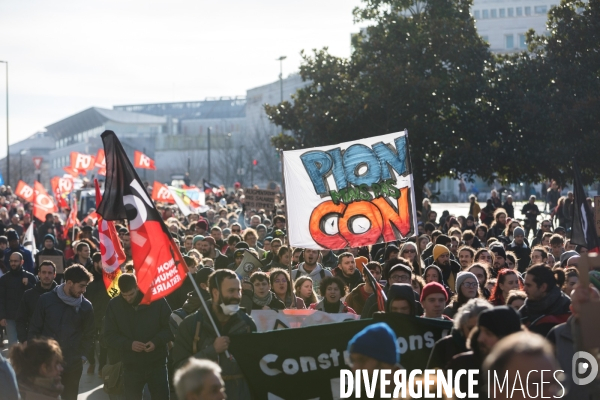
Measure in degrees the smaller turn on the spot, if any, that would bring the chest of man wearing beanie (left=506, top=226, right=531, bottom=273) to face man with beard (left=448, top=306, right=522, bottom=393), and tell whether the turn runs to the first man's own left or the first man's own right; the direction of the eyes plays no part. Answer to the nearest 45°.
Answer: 0° — they already face them

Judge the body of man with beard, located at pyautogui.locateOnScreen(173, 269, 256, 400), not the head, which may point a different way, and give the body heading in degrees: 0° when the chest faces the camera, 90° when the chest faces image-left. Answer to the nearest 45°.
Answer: approximately 315°

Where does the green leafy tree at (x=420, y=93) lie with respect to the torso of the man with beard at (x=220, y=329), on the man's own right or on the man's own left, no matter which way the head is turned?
on the man's own left

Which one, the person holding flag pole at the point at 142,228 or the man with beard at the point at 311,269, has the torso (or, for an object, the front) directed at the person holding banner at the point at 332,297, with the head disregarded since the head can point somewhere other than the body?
the man with beard

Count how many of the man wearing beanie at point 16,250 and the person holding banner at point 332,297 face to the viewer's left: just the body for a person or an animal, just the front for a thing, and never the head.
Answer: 0
